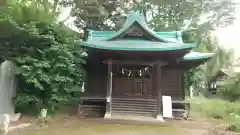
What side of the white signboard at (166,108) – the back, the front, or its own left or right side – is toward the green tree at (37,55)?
right

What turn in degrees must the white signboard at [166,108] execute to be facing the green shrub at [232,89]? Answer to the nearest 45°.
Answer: approximately 135° to its left

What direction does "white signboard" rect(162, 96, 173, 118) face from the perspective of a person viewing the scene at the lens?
facing the viewer

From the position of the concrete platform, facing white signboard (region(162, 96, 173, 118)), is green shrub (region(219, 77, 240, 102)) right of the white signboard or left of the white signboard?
left

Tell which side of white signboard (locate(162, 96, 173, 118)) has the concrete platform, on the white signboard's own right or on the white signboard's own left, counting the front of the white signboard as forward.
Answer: on the white signboard's own right
